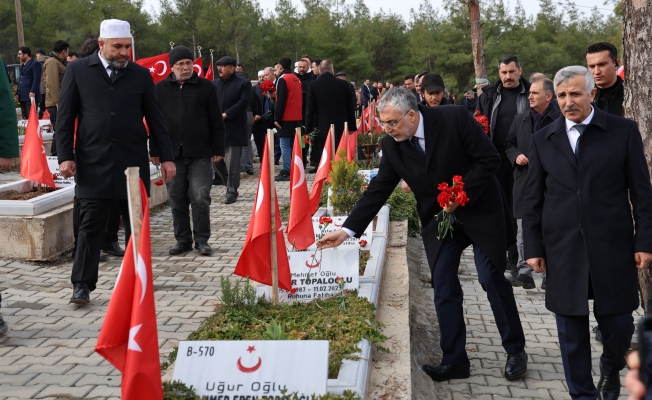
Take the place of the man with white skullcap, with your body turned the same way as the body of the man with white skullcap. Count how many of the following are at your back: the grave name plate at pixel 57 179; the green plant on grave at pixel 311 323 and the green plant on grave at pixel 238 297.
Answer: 1

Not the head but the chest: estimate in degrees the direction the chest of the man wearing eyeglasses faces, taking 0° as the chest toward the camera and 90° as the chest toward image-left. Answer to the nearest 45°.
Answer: approximately 45°

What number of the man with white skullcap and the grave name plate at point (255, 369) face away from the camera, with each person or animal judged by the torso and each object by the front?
0

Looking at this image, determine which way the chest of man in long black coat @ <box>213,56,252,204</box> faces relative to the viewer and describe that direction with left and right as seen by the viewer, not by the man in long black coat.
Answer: facing the viewer and to the left of the viewer

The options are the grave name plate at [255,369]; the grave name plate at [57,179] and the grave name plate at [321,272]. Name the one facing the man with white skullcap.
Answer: the grave name plate at [57,179]

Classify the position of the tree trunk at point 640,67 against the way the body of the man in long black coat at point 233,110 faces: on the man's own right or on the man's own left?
on the man's own left

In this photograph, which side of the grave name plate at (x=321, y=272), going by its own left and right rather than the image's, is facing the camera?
front

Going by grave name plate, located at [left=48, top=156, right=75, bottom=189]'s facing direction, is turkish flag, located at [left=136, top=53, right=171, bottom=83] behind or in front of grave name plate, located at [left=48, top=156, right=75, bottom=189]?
behind

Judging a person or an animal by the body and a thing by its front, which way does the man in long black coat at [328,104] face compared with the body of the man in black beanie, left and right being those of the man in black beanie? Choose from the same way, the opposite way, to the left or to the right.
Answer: the opposite way

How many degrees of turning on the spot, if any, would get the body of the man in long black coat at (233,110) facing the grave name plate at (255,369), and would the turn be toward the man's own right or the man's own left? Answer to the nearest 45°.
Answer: approximately 45° to the man's own left

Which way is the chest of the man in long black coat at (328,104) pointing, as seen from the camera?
away from the camera

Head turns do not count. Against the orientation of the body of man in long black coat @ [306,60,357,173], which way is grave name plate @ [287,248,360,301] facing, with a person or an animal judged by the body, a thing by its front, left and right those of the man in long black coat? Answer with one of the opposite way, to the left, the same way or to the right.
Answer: the opposite way

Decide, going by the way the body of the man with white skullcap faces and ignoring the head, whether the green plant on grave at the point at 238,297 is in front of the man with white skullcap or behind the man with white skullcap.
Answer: in front

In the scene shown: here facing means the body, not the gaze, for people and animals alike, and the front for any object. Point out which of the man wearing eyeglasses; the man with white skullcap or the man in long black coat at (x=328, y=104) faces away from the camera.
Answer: the man in long black coat
